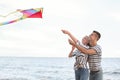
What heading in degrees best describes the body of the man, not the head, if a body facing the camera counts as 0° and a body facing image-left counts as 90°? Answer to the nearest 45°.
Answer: approximately 90°
